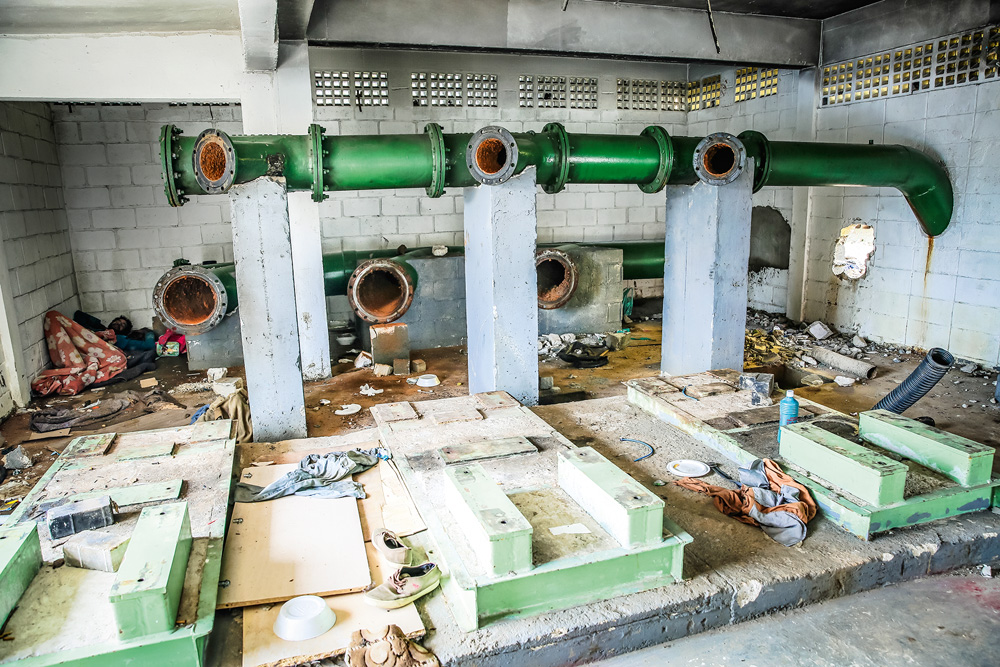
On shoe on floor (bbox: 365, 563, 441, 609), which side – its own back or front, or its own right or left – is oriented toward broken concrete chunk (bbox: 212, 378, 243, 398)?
right

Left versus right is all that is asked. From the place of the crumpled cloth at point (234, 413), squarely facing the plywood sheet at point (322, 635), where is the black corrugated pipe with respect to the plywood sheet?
left

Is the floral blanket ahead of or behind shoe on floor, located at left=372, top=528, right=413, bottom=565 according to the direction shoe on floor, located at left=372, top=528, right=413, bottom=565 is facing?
ahead

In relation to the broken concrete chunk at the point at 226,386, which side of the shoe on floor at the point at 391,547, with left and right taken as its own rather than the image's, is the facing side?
front

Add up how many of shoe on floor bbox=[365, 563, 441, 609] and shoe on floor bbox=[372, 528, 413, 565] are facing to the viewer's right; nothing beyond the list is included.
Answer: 0

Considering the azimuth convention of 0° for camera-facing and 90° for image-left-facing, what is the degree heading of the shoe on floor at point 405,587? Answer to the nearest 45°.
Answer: approximately 45°

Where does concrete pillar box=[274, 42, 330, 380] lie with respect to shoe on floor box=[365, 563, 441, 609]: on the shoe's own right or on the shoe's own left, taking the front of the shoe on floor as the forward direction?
on the shoe's own right

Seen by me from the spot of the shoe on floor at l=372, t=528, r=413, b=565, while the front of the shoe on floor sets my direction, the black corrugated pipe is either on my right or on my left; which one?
on my right

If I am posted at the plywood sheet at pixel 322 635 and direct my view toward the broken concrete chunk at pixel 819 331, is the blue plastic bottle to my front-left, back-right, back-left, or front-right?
front-right

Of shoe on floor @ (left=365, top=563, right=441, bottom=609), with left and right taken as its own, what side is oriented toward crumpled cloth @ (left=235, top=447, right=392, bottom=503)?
right

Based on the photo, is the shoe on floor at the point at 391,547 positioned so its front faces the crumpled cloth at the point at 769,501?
no

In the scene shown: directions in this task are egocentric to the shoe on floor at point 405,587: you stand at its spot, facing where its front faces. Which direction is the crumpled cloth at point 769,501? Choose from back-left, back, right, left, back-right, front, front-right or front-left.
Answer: back-left

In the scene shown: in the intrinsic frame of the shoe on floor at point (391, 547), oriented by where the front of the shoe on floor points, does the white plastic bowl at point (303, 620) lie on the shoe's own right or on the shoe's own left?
on the shoe's own left

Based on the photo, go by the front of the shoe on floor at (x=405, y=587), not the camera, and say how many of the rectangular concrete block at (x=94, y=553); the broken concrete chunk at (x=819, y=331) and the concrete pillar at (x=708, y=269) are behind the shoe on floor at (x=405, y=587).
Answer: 2

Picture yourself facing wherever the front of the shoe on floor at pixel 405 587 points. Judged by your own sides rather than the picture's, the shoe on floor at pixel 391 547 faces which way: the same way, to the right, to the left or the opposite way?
to the right

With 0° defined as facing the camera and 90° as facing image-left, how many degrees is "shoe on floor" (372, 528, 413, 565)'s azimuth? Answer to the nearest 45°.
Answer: approximately 135°

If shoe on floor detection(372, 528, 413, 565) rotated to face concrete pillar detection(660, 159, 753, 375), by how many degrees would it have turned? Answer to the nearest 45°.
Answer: approximately 90° to its right

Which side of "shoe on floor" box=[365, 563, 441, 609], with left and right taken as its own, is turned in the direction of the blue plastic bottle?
back
